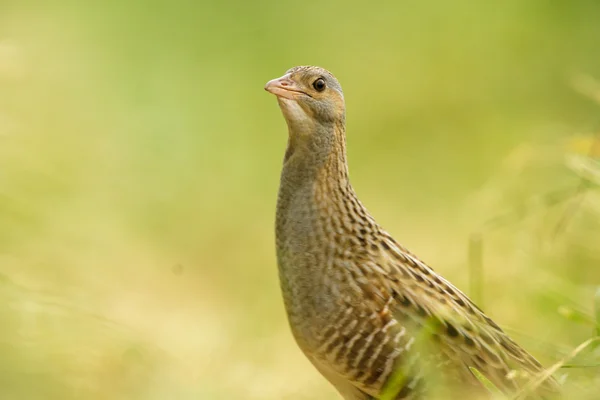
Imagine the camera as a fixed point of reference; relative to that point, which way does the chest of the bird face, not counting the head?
to the viewer's left
